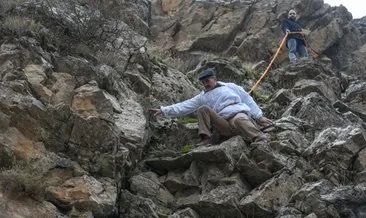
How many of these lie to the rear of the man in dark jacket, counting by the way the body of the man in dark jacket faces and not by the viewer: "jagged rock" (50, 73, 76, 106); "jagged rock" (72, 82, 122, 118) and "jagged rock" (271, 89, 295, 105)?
0

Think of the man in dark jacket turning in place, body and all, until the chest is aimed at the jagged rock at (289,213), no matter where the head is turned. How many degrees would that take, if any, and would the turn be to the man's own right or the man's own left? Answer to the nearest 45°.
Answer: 0° — they already face it

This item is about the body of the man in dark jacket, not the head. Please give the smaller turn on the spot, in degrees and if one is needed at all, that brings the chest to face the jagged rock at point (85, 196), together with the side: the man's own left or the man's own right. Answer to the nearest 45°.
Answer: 0° — they already face it

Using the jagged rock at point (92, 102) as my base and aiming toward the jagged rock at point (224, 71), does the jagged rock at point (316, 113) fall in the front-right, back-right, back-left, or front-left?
front-right

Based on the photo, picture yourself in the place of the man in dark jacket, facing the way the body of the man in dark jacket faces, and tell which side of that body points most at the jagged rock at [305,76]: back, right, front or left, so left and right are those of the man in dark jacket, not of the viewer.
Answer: front

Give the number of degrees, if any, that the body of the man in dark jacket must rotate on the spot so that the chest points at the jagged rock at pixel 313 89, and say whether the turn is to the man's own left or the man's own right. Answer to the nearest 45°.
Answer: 0° — they already face it

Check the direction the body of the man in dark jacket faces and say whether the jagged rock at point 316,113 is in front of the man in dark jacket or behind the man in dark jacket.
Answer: in front

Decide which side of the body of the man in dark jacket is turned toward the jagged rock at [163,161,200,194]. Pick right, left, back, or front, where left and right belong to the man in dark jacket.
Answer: front

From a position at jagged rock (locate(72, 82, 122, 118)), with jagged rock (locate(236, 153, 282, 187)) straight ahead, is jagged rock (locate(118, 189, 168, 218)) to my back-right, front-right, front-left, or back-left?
front-right

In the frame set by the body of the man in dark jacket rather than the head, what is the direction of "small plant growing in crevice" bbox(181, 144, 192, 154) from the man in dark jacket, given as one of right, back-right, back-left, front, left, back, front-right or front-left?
front

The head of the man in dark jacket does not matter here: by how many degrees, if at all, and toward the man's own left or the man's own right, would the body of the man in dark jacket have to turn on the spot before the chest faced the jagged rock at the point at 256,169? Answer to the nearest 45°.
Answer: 0° — they already face it

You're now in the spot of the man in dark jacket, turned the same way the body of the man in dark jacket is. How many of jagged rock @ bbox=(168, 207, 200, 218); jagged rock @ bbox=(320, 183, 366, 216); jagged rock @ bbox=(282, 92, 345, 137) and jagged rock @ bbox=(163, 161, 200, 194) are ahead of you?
4

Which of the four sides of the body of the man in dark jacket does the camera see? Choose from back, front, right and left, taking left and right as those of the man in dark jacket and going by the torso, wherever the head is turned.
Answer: front

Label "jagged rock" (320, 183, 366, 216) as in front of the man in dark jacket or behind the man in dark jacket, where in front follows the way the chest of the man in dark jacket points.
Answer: in front

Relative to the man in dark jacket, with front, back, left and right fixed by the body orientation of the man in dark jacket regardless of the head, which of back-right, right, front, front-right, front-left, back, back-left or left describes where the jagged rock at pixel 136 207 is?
front

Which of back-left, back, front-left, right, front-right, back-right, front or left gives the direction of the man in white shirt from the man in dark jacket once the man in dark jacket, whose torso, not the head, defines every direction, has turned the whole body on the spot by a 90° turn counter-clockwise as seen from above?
right

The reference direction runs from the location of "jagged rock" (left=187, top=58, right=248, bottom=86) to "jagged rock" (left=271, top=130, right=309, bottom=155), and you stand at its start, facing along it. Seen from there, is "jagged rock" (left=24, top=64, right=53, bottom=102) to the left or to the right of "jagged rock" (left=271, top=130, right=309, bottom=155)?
right

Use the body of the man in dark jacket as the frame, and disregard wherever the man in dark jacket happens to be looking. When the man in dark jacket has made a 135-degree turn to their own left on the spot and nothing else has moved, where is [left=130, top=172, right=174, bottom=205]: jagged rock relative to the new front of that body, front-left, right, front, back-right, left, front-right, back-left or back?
back-right

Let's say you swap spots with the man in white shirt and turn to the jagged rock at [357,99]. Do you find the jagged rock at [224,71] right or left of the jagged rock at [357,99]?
left

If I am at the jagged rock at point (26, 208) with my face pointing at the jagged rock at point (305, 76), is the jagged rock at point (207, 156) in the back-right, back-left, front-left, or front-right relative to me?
front-right

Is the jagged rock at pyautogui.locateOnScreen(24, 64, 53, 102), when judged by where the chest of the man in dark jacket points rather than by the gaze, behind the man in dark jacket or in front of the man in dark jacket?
in front

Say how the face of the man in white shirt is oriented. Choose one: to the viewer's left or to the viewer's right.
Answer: to the viewer's left
